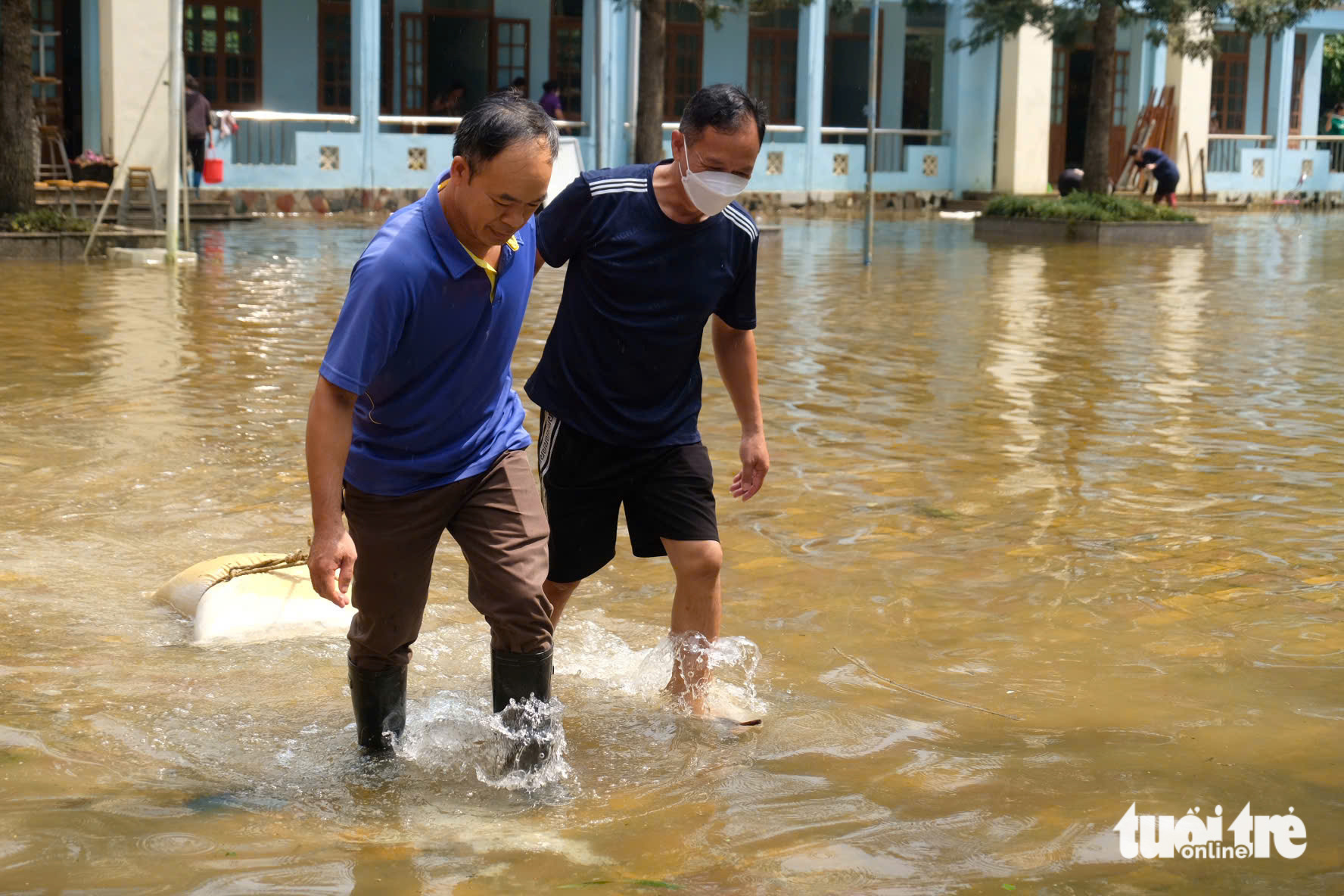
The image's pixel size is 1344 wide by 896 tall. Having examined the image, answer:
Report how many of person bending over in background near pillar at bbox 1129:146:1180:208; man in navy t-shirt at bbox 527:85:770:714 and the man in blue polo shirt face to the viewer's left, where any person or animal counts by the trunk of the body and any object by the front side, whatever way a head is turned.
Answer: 1

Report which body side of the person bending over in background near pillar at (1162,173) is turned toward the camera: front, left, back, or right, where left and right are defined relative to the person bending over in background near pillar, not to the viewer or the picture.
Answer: left

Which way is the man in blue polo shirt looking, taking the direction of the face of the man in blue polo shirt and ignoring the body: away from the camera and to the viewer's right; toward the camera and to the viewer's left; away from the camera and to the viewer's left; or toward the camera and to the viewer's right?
toward the camera and to the viewer's right

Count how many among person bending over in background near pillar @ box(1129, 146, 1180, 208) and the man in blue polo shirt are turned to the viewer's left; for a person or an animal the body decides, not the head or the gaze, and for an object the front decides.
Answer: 1

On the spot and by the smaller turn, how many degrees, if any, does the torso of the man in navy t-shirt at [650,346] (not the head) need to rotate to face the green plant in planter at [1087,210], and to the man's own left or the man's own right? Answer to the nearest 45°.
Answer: approximately 135° to the man's own left

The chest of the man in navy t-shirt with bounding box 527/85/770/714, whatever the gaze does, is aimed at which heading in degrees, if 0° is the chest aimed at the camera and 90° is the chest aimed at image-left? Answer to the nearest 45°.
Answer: approximately 315°

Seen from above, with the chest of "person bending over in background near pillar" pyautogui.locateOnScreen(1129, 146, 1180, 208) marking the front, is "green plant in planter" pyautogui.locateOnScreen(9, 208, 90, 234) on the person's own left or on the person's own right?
on the person's own left

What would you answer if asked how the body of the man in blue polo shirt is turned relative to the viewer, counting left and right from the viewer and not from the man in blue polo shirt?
facing the viewer and to the right of the viewer

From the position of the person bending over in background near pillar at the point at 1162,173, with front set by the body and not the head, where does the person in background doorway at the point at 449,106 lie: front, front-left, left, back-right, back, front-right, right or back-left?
front

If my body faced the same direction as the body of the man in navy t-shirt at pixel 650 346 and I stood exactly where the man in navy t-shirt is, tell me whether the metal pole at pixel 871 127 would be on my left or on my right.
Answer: on my left

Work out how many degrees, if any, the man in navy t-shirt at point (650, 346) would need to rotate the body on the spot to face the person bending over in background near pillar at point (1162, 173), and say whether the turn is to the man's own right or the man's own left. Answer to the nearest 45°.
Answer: approximately 135° to the man's own left

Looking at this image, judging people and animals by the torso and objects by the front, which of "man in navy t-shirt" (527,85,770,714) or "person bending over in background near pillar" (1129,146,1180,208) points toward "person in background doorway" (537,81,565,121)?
"person bending over in background near pillar" (1129,146,1180,208)

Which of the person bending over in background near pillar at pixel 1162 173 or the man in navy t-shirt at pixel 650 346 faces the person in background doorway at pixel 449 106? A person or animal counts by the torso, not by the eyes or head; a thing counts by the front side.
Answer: the person bending over in background near pillar at pixel 1162 173
